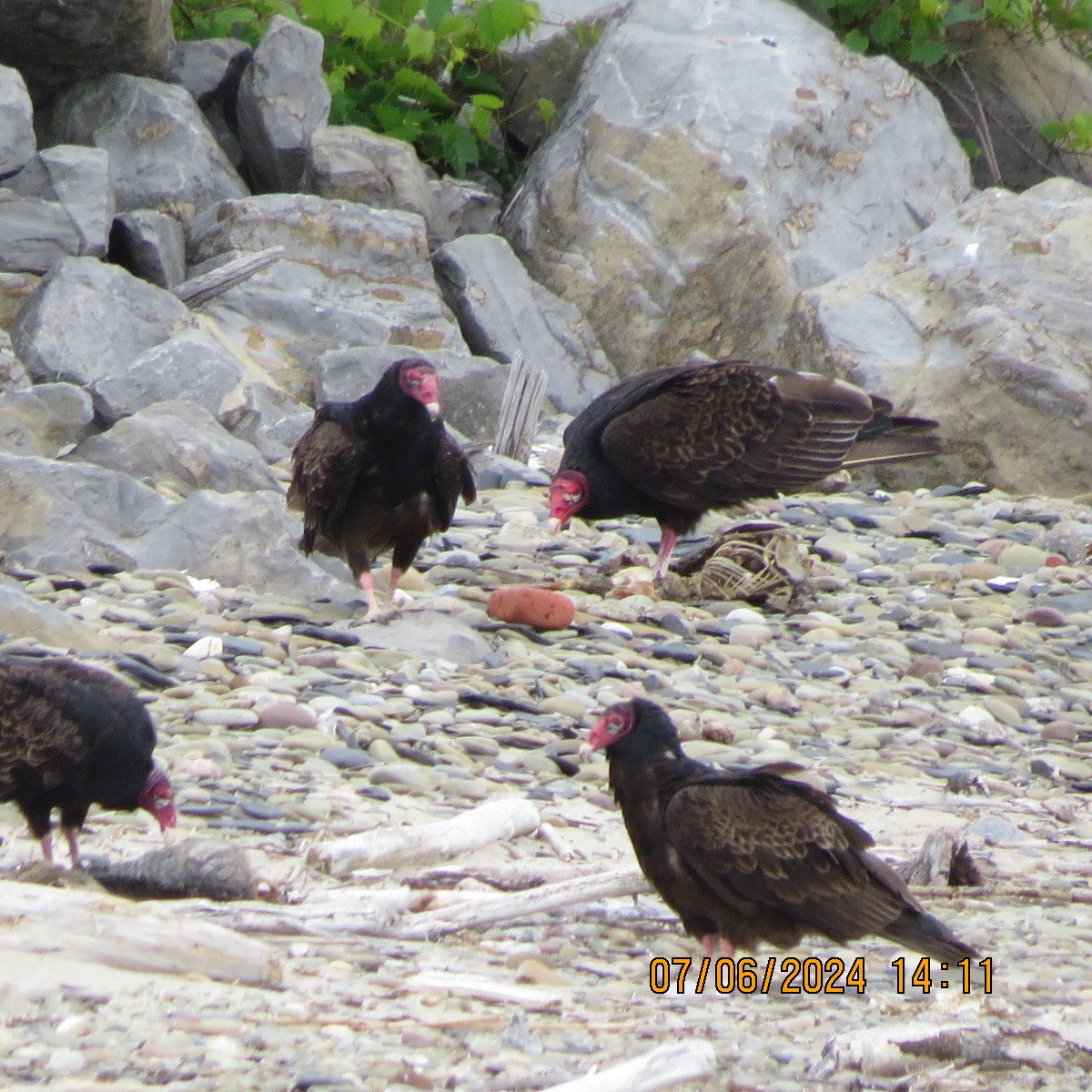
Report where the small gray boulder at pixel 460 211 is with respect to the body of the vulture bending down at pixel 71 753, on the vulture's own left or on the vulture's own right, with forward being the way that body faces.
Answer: on the vulture's own left

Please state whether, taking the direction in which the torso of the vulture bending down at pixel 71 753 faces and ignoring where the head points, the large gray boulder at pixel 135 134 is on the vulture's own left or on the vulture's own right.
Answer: on the vulture's own left

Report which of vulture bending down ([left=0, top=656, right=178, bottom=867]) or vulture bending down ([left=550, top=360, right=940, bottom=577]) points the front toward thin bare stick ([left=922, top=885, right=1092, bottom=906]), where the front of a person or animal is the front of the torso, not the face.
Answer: vulture bending down ([left=0, top=656, right=178, bottom=867])

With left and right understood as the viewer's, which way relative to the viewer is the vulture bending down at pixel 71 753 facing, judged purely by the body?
facing to the right of the viewer

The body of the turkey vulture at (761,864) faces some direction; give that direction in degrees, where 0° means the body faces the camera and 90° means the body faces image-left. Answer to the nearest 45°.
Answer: approximately 90°

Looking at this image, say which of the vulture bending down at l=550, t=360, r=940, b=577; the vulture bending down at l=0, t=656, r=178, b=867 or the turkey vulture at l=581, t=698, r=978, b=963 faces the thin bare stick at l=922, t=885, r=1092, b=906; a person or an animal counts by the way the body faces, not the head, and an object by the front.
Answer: the vulture bending down at l=0, t=656, r=178, b=867

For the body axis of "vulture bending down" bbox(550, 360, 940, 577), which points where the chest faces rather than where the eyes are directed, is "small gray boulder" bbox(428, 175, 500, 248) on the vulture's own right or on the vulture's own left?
on the vulture's own right

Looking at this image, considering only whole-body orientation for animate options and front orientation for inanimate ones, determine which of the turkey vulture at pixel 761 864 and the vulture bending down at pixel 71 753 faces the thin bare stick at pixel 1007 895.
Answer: the vulture bending down

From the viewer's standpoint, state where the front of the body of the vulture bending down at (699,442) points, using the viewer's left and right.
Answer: facing to the left of the viewer

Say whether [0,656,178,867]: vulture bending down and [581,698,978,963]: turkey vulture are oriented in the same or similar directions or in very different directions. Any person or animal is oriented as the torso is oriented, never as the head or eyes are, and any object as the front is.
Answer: very different directions

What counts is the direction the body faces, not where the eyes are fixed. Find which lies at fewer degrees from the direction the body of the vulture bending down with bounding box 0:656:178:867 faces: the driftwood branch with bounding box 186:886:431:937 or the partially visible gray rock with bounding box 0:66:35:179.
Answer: the driftwood branch

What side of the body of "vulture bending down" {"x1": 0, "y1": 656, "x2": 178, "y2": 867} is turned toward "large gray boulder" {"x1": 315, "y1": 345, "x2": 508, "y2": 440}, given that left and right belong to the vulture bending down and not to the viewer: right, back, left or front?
left

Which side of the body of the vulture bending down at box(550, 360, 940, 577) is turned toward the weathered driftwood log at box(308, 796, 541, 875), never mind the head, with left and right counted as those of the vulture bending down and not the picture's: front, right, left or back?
left
